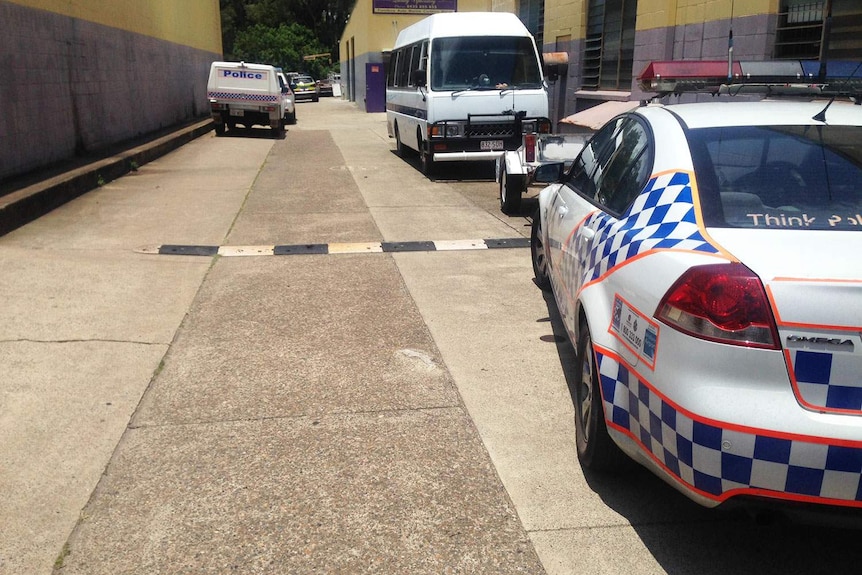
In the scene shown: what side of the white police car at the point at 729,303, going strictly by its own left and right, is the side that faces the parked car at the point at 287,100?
front

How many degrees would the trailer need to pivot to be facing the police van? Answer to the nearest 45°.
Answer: approximately 45° to its left

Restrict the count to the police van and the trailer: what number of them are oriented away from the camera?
2

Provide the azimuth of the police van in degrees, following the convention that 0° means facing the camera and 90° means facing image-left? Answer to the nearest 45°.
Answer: approximately 180°

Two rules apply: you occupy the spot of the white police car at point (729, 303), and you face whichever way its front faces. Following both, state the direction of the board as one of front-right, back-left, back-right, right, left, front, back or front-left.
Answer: front-right

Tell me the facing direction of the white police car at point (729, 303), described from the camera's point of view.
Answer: facing away from the viewer and to the left of the viewer

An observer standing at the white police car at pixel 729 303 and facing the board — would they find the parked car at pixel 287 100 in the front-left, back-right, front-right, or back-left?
front-left

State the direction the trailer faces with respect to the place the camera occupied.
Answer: facing away from the viewer
